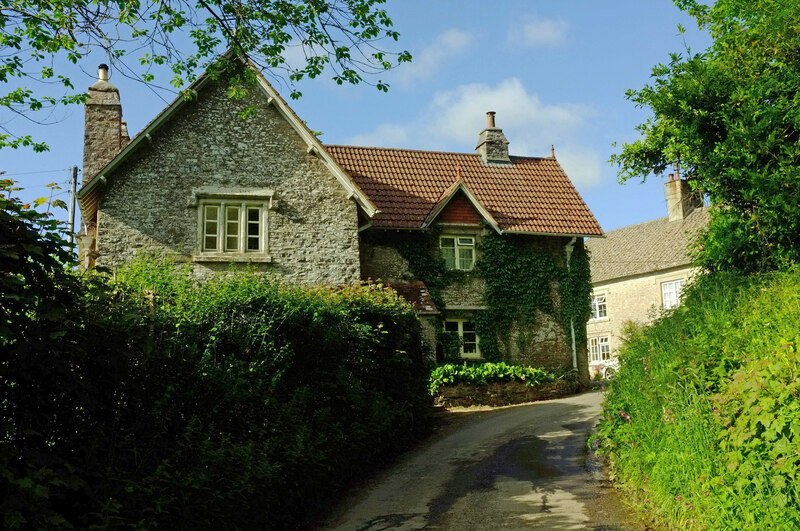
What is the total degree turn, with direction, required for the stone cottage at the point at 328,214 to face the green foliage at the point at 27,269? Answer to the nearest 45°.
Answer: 0° — it already faces it

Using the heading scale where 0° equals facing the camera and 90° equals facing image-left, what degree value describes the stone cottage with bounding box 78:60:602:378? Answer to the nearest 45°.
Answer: approximately 0°

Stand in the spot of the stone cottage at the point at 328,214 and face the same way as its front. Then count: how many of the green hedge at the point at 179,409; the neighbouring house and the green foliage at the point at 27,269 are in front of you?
2

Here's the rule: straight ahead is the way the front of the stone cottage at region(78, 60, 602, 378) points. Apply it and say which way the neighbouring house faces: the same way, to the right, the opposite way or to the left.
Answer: to the right

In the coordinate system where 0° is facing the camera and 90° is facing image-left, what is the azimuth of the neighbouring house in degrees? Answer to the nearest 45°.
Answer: approximately 45°
